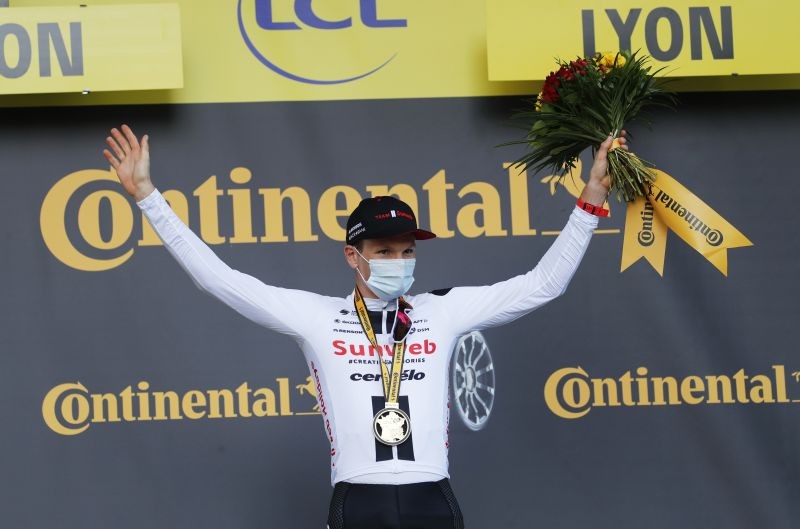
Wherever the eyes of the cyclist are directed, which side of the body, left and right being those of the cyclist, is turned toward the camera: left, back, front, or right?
front

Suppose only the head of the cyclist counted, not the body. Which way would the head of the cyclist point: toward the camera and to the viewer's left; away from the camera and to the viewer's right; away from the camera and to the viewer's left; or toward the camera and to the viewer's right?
toward the camera and to the viewer's right
